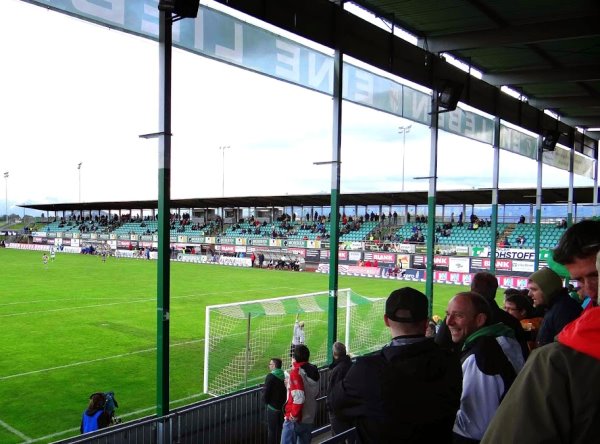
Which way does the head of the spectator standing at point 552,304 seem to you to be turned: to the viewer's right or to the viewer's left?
to the viewer's left

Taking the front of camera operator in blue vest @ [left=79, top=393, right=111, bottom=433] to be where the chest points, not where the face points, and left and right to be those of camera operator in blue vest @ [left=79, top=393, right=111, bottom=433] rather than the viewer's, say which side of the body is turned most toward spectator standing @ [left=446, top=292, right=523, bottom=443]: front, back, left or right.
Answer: right

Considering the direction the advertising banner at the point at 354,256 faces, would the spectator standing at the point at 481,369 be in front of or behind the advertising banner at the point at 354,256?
in front

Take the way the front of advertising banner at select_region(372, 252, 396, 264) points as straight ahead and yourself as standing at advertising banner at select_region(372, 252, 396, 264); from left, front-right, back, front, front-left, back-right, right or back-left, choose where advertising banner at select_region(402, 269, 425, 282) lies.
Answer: front-left

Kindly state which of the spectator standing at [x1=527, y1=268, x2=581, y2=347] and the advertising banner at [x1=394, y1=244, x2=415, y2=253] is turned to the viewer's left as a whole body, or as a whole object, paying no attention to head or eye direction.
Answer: the spectator standing

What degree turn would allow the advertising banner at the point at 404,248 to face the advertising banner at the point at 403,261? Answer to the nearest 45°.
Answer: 0° — it already faces it

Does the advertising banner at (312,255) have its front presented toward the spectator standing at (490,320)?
yes

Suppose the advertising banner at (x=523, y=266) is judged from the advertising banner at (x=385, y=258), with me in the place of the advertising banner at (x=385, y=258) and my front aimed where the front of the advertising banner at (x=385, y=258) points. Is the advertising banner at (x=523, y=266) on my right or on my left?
on my left
